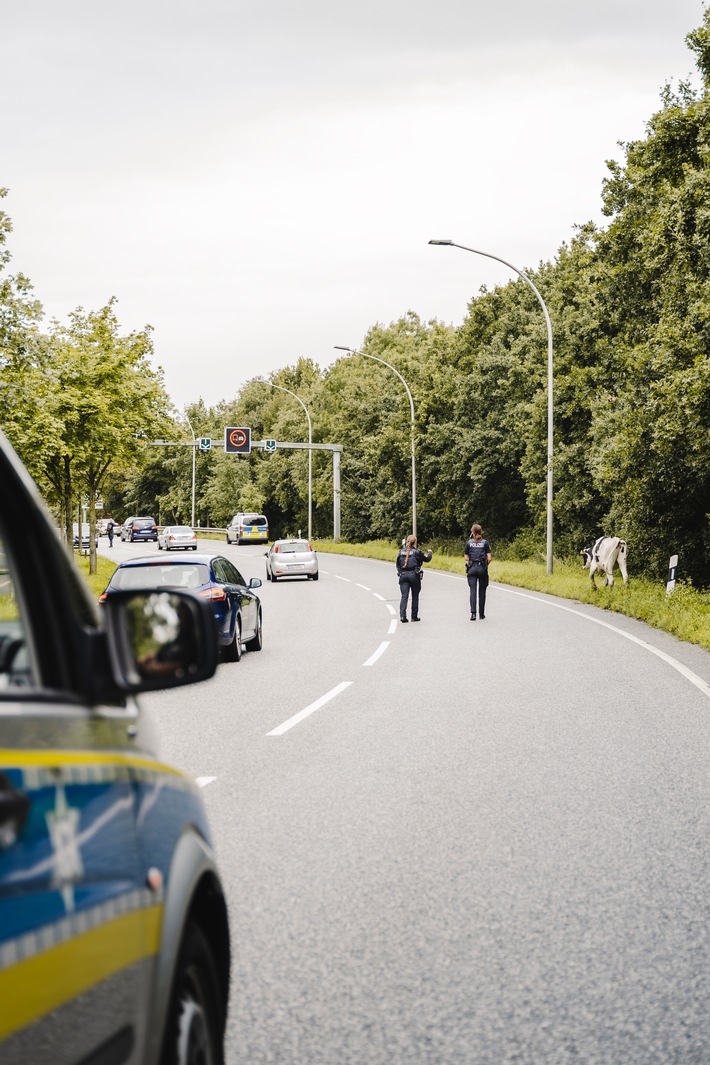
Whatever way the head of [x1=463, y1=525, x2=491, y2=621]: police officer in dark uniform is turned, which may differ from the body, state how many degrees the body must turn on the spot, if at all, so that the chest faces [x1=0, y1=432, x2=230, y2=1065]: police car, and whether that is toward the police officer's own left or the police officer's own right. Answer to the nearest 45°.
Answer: approximately 180°

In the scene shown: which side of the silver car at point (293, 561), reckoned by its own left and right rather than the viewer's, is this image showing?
back

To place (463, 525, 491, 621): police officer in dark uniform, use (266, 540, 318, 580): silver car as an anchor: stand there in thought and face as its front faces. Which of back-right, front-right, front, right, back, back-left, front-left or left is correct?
back

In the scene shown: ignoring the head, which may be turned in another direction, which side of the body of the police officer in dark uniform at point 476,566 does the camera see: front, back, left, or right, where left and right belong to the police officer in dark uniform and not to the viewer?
back

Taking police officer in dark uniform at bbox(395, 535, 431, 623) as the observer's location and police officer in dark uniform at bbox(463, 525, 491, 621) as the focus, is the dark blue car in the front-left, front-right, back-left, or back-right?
back-right

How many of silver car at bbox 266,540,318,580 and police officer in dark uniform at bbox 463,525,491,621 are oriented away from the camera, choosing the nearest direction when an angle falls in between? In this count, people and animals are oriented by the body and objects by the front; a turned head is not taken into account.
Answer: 2

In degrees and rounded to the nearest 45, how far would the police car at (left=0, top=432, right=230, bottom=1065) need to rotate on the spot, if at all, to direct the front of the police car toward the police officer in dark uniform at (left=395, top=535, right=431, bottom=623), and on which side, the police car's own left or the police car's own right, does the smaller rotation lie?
approximately 45° to the police car's own left

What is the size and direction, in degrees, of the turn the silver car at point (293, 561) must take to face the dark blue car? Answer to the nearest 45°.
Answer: approximately 180°

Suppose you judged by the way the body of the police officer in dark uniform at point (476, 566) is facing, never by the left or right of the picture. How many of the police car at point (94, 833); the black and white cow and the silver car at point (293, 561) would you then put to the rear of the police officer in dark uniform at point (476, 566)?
1

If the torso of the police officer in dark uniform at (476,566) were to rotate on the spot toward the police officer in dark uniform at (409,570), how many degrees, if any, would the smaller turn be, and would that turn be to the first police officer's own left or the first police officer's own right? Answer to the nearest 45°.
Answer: approximately 90° to the first police officer's own left

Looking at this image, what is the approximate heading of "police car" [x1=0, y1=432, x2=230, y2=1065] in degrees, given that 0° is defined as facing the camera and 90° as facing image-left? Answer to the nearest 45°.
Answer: approximately 225°

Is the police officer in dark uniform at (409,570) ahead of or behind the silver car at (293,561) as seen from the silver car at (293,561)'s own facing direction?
behind

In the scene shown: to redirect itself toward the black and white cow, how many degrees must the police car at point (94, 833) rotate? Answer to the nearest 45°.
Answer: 0° — it already faces it

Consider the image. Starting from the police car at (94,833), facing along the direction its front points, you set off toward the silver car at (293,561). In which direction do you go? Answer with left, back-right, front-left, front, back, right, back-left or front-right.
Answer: front-left

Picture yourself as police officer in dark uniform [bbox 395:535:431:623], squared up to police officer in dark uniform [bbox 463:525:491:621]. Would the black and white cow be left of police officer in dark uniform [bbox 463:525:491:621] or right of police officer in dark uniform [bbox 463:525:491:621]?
left
